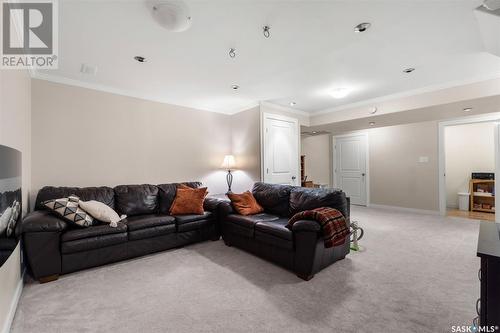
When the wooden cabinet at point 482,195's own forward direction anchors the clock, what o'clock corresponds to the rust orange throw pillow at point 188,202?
The rust orange throw pillow is roughly at 1 o'clock from the wooden cabinet.

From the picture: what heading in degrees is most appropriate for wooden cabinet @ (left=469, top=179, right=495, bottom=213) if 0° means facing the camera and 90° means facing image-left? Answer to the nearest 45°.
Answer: approximately 0°

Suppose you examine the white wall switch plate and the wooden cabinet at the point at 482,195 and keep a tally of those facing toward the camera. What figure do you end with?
2

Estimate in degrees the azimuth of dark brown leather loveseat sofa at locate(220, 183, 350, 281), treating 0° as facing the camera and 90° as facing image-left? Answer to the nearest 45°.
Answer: approximately 45°

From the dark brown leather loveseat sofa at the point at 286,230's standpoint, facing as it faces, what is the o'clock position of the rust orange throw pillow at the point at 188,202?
The rust orange throw pillow is roughly at 2 o'clock from the dark brown leather loveseat sofa.

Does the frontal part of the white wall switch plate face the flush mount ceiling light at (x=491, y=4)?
yes

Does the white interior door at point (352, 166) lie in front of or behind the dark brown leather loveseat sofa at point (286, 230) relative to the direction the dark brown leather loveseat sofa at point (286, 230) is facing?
behind

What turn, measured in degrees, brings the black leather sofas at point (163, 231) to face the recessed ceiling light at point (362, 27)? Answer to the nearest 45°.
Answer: approximately 45° to its left

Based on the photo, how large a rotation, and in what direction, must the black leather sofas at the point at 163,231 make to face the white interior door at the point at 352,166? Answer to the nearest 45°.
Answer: approximately 135° to its left

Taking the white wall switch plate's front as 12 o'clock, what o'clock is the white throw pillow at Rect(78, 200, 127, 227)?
The white throw pillow is roughly at 1 o'clock from the white wall switch plate.
